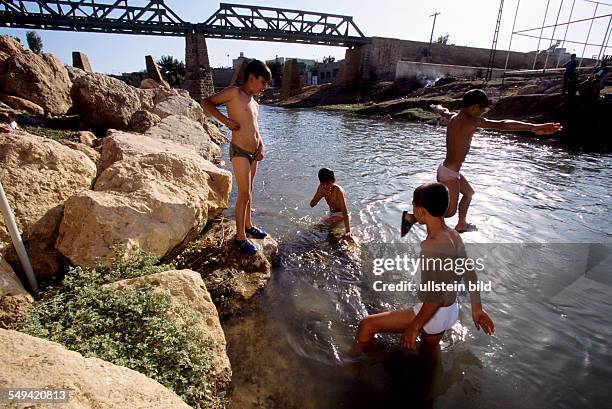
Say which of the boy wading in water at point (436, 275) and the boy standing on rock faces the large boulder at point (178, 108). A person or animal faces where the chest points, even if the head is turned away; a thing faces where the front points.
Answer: the boy wading in water

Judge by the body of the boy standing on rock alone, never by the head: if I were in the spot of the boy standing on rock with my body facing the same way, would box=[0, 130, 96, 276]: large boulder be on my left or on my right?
on my right

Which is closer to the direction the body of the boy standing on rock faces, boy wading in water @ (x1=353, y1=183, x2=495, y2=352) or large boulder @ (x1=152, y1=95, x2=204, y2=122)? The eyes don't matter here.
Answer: the boy wading in water

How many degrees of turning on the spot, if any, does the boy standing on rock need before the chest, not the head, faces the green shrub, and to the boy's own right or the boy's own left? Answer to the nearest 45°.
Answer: approximately 45° to the boy's own right

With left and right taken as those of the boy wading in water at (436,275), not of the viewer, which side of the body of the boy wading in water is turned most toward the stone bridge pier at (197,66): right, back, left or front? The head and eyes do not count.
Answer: front

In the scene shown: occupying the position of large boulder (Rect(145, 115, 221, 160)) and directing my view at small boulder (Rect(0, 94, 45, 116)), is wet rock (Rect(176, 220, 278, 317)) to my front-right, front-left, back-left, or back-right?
back-left

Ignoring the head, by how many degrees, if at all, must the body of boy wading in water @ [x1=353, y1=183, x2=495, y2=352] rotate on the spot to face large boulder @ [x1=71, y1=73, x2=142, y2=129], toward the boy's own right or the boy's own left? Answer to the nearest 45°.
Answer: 0° — they already face it

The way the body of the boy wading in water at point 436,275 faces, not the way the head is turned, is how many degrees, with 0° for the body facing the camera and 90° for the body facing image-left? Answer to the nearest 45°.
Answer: approximately 135°
